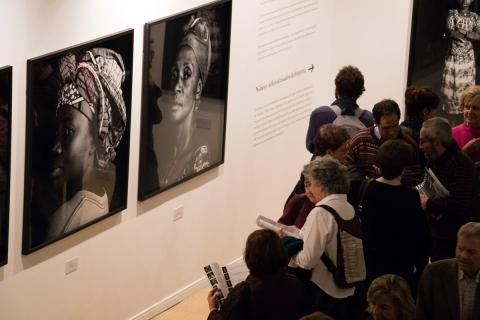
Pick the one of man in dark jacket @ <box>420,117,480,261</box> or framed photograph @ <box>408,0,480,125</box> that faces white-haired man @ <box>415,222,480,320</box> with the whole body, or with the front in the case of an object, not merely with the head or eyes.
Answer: the framed photograph

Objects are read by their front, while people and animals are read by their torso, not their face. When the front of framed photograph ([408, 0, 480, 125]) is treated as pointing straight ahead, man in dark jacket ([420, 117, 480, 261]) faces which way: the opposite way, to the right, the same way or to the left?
to the right

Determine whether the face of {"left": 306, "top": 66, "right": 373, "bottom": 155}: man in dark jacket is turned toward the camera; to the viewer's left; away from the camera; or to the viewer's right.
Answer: away from the camera

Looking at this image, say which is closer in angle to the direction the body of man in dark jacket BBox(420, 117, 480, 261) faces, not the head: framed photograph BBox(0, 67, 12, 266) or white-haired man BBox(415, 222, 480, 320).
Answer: the framed photograph

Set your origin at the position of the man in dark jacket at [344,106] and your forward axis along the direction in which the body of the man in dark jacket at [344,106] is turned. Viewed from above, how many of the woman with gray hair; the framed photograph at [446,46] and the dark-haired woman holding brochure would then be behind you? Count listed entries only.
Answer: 2

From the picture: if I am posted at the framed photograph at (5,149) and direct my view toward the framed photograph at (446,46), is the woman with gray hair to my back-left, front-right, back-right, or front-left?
front-right

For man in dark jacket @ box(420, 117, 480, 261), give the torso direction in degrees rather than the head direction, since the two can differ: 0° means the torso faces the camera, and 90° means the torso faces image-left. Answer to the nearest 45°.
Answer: approximately 90°

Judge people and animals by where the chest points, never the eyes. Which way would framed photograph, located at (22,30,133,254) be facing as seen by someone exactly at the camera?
facing the viewer and to the right of the viewer

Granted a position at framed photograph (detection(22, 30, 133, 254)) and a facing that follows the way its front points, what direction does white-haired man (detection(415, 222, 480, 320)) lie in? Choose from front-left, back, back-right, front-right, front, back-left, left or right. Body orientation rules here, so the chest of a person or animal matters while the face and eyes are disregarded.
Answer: front

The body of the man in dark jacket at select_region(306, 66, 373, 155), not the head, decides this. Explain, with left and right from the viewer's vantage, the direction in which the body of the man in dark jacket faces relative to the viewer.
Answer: facing away from the viewer

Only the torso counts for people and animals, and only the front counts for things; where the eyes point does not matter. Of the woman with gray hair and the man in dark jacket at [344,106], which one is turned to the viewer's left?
the woman with gray hair

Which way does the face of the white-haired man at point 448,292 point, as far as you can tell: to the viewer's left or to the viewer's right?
to the viewer's left

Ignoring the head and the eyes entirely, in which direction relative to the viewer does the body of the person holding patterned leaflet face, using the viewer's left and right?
facing away from the viewer

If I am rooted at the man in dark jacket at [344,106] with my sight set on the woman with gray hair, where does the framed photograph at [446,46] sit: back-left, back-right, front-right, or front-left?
back-left

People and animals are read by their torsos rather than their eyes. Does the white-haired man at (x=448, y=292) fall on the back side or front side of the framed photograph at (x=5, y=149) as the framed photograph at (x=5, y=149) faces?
on the front side

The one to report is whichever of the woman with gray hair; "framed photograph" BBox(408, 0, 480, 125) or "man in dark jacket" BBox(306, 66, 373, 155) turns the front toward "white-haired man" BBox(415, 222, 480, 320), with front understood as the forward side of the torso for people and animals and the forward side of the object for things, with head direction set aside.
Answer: the framed photograph

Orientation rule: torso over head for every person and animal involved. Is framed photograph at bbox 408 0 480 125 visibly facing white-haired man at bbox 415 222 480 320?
yes
